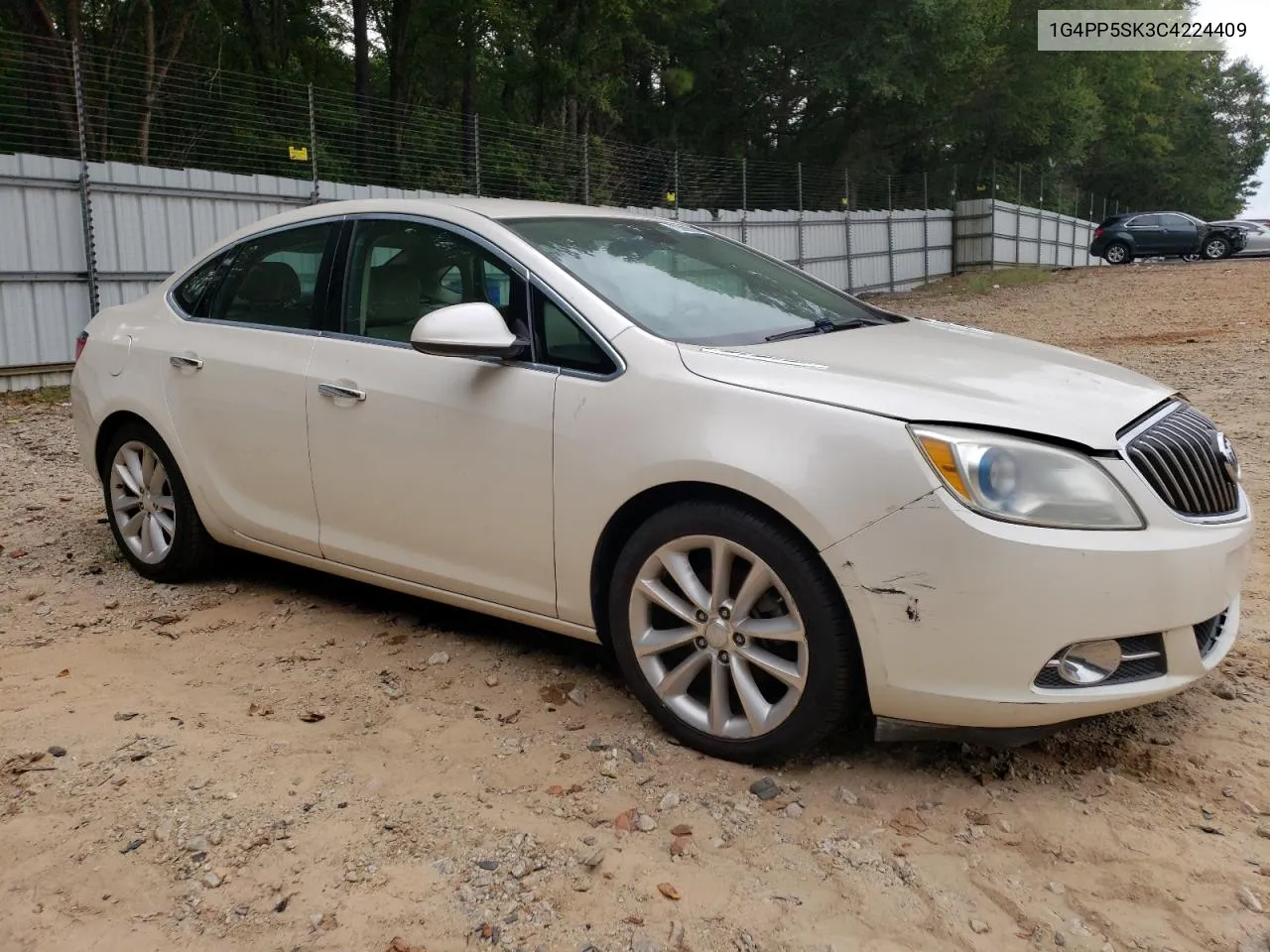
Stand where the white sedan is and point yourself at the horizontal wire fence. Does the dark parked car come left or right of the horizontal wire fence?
right

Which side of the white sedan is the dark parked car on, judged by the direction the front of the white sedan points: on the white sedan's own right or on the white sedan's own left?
on the white sedan's own left

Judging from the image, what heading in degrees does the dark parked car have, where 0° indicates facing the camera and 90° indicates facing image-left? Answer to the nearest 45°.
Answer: approximately 270°

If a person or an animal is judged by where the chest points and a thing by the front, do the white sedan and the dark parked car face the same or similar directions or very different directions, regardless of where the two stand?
same or similar directions

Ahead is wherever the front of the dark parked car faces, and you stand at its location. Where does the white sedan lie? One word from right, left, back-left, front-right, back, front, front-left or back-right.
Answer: right

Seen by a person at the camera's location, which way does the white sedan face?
facing the viewer and to the right of the viewer
